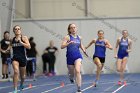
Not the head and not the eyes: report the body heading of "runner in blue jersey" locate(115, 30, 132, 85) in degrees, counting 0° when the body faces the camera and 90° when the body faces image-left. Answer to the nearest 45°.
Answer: approximately 0°

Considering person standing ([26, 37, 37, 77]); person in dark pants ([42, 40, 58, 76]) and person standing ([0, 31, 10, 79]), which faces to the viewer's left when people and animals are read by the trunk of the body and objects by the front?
person standing ([26, 37, 37, 77])

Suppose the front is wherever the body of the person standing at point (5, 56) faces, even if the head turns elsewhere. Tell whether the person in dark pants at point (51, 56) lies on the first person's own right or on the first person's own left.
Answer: on the first person's own left

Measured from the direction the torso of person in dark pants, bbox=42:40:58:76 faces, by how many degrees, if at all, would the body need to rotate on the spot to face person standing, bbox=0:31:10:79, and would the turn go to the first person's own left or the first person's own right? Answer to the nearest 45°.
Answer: approximately 45° to the first person's own right

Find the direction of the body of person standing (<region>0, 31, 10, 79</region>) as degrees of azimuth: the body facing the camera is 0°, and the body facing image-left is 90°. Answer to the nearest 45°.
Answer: approximately 315°

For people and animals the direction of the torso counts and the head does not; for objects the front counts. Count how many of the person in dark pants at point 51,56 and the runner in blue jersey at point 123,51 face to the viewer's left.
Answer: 0

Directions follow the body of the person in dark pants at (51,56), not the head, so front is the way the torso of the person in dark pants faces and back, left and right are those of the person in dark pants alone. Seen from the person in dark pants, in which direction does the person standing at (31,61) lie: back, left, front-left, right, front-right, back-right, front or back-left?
front-right

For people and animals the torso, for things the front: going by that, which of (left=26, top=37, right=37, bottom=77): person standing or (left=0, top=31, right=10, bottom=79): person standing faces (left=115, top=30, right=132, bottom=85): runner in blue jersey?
(left=0, top=31, right=10, bottom=79): person standing

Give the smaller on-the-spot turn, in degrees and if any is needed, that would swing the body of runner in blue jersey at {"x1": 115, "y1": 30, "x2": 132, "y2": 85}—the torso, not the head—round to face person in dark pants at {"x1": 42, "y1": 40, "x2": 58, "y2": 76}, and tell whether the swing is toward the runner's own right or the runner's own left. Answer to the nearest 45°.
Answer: approximately 135° to the runner's own right
